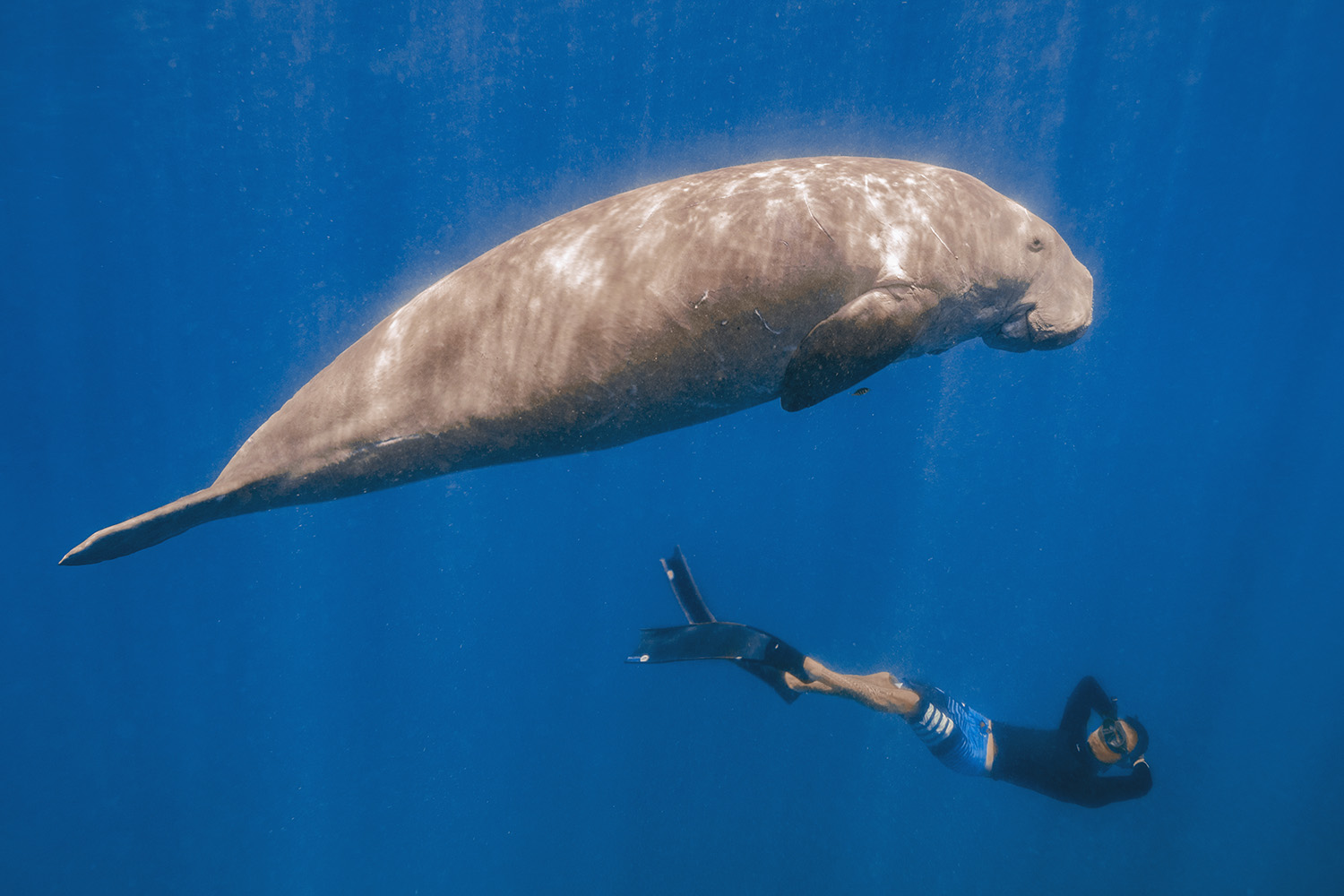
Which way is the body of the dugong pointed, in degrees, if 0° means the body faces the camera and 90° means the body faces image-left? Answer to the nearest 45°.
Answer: approximately 270°
